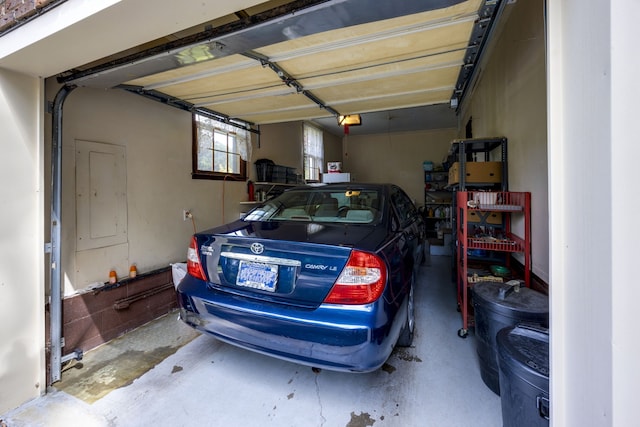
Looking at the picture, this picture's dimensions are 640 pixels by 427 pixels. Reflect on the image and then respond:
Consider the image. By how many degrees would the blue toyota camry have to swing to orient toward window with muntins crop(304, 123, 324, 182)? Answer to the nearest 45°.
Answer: approximately 45° to its left

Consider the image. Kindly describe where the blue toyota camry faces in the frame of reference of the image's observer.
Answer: facing away from the viewer and to the right of the viewer

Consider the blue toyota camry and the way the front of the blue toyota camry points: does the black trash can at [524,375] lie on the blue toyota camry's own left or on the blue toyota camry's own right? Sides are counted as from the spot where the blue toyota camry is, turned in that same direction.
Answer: on the blue toyota camry's own right
